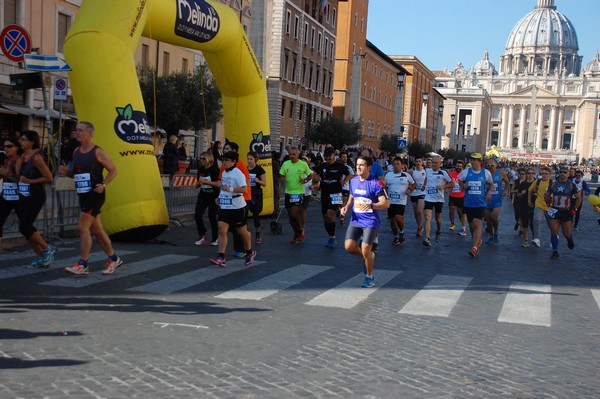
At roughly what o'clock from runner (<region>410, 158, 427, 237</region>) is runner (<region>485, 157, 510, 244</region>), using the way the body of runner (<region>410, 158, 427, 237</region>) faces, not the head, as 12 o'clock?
runner (<region>485, 157, 510, 244</region>) is roughly at 9 o'clock from runner (<region>410, 158, 427, 237</region>).

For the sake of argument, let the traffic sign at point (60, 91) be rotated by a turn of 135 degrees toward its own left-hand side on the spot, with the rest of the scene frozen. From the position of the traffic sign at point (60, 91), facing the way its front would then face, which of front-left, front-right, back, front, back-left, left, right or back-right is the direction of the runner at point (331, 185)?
right

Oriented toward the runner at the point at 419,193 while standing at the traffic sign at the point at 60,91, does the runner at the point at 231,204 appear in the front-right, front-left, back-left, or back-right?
front-right

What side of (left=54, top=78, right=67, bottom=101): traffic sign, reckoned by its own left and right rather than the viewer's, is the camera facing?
front

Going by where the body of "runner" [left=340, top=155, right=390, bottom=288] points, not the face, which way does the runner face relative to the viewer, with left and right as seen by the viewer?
facing the viewer and to the left of the viewer

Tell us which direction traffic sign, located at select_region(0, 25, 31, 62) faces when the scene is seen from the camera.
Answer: facing the viewer

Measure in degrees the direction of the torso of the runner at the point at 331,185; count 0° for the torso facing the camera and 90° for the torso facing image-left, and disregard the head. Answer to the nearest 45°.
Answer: approximately 0°

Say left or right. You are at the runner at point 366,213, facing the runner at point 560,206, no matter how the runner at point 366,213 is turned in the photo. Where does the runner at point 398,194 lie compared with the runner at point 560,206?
left

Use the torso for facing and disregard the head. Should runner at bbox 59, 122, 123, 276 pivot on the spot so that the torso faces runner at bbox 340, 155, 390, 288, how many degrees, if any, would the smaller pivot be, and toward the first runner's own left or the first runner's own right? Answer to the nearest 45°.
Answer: approximately 135° to the first runner's own left

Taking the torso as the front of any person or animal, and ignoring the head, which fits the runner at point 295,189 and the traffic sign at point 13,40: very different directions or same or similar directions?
same or similar directions

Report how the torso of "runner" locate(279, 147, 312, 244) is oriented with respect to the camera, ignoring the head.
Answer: toward the camera

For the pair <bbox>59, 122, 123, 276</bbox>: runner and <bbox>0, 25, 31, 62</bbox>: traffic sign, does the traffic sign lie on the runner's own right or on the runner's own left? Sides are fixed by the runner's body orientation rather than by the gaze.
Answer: on the runner's own right

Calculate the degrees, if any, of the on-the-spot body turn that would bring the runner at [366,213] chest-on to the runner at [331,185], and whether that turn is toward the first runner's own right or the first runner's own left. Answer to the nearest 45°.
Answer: approximately 135° to the first runner's own right

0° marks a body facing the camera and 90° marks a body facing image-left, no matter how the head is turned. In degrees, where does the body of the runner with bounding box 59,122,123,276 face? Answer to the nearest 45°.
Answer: approximately 45°

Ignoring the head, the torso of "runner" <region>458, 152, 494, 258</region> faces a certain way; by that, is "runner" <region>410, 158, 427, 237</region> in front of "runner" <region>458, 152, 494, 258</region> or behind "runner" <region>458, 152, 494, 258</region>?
behind

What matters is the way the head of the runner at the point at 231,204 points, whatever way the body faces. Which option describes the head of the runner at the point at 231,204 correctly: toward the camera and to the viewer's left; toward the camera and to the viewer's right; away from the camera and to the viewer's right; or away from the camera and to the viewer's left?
toward the camera and to the viewer's left
